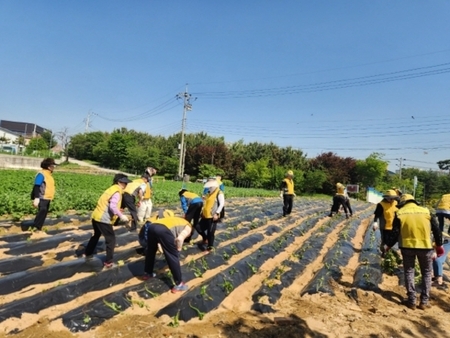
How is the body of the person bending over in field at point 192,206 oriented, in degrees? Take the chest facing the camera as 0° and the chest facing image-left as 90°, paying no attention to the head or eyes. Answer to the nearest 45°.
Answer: approximately 90°

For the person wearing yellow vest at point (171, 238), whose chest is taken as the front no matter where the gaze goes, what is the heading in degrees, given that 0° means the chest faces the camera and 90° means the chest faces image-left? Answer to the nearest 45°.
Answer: approximately 225°

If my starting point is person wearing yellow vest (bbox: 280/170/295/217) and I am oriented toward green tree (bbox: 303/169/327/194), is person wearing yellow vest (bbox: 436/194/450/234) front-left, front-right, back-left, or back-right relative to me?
back-right

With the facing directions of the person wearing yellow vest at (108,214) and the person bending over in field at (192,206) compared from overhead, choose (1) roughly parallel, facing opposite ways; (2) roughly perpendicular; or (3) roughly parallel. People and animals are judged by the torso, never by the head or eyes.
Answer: roughly parallel, facing opposite ways

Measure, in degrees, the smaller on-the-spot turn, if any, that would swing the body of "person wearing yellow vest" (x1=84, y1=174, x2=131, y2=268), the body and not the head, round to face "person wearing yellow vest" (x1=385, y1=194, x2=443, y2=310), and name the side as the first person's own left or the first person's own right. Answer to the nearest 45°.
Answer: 0° — they already face them

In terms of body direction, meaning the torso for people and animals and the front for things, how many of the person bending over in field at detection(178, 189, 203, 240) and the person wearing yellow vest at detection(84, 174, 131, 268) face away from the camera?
0

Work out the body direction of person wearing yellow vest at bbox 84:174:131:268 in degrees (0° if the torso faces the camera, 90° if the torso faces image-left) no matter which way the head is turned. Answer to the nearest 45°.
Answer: approximately 270°
